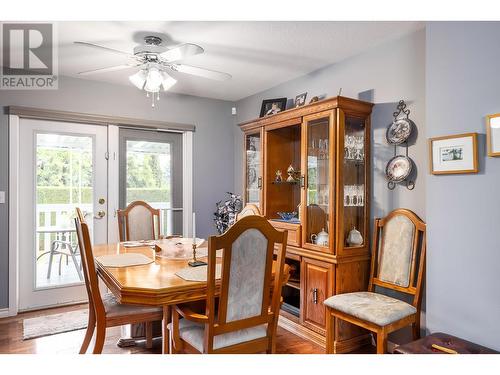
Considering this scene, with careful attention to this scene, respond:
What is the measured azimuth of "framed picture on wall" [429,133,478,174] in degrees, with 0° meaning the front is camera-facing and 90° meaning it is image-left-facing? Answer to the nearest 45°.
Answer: approximately 45°

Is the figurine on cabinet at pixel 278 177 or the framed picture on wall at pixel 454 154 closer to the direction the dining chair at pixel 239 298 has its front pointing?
the figurine on cabinet

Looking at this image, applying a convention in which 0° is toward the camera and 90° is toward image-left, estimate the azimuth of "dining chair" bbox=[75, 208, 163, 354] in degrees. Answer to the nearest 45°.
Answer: approximately 270°

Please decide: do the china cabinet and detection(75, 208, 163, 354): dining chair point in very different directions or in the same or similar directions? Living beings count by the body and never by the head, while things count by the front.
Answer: very different directions

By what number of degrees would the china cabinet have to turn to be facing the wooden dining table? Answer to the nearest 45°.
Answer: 0° — it already faces it

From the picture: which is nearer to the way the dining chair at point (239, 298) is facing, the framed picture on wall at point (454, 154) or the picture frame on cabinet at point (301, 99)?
the picture frame on cabinet

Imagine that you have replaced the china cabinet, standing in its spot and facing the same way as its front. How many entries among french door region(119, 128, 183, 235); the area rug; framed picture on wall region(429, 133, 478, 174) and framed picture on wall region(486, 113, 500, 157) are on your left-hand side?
2

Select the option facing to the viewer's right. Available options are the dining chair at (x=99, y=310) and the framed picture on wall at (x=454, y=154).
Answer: the dining chair

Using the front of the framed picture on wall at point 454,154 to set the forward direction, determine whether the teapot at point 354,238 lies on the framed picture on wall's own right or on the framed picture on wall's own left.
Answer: on the framed picture on wall's own right
